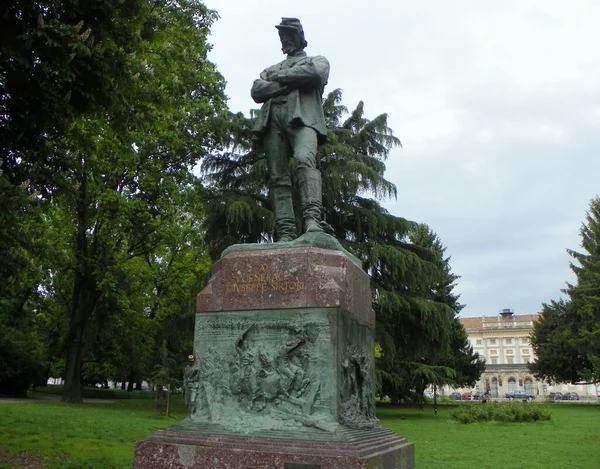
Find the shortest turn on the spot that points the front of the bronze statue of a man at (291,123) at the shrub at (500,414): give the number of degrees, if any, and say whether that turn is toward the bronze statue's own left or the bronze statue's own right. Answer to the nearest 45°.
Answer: approximately 180°

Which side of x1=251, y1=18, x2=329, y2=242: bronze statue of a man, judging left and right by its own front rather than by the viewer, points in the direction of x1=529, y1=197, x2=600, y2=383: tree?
back

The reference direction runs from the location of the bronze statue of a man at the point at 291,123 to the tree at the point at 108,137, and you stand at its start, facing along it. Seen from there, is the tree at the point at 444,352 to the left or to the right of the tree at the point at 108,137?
right

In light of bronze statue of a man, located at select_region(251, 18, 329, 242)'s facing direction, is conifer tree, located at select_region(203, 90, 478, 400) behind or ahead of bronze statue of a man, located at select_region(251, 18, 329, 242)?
behind

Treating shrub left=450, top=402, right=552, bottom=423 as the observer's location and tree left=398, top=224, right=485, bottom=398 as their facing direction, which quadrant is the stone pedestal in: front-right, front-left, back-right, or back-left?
back-left

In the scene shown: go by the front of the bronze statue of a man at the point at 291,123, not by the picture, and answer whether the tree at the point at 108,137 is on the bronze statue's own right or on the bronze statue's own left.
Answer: on the bronze statue's own right

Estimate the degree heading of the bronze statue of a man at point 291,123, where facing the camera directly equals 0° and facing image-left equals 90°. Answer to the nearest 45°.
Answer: approximately 45°
